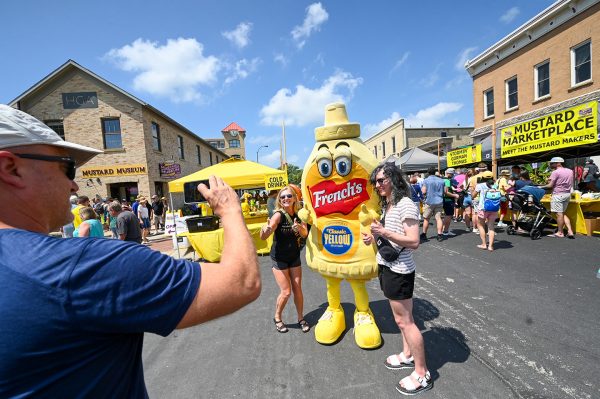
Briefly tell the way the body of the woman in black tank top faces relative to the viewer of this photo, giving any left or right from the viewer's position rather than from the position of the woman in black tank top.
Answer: facing the viewer

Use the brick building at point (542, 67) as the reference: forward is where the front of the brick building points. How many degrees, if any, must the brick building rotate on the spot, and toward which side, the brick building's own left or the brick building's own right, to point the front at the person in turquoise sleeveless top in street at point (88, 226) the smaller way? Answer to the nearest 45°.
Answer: approximately 45° to the brick building's own left

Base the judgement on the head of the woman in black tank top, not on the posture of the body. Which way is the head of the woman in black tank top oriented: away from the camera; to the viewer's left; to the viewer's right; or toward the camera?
toward the camera

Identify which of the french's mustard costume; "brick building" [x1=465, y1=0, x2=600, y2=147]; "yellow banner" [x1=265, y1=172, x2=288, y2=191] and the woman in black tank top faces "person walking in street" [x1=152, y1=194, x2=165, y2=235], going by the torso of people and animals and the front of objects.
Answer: the brick building

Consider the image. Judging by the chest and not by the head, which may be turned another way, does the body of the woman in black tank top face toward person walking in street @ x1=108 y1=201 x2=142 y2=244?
no

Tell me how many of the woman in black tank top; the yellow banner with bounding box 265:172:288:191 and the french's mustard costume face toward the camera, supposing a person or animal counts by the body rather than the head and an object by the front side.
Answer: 3

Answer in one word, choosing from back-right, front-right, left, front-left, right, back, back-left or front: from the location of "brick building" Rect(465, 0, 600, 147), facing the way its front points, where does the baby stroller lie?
front-left

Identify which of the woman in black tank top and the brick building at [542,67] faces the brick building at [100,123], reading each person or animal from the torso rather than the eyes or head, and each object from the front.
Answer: the brick building at [542,67]

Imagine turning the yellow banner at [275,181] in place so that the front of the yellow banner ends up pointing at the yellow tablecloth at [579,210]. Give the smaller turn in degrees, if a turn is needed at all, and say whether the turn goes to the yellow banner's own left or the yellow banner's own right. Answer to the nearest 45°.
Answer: approximately 90° to the yellow banner's own left

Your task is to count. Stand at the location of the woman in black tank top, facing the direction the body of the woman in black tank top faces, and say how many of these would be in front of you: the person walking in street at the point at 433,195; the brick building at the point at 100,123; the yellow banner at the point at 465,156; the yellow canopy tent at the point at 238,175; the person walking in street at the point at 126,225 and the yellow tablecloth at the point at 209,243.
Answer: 0

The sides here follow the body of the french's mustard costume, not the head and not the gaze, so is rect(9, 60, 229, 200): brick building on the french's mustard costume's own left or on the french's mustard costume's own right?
on the french's mustard costume's own right

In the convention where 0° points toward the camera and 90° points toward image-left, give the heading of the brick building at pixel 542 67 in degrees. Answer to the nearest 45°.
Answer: approximately 45°

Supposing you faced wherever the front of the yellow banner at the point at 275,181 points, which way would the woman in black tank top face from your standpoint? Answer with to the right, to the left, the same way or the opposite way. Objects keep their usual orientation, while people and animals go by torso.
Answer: the same way

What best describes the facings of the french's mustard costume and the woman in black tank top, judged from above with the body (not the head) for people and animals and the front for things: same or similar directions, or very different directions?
same or similar directions

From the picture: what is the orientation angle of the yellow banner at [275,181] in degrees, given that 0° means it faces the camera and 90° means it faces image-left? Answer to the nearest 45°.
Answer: approximately 0°

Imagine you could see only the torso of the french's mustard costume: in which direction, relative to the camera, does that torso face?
toward the camera

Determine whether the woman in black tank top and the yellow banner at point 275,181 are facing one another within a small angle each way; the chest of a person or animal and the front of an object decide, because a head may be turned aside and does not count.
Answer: no

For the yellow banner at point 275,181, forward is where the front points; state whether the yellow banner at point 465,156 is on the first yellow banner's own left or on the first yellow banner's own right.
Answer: on the first yellow banner's own left
